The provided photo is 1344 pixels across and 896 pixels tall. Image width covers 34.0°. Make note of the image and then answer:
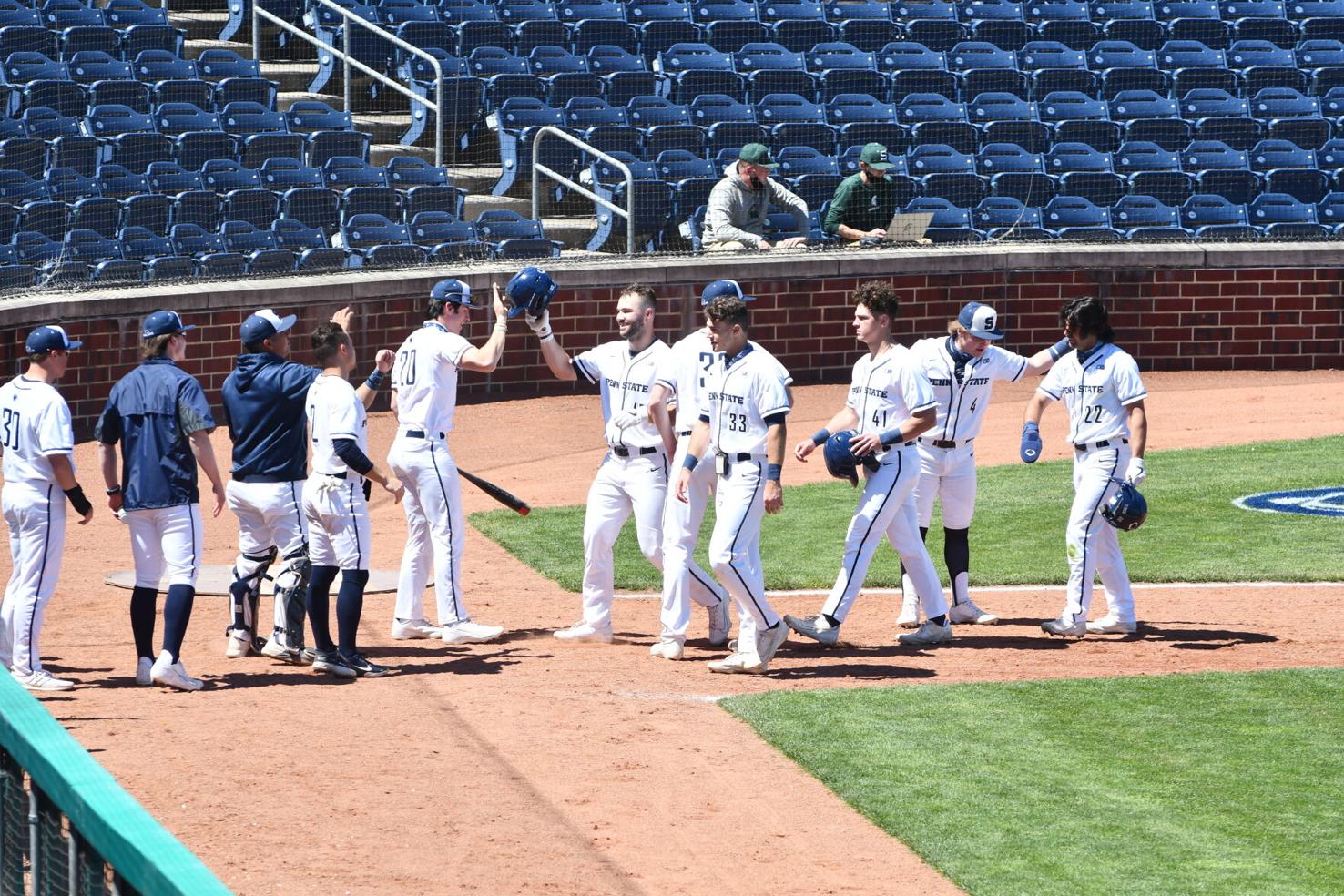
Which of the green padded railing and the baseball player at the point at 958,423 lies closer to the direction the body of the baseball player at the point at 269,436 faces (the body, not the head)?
the baseball player

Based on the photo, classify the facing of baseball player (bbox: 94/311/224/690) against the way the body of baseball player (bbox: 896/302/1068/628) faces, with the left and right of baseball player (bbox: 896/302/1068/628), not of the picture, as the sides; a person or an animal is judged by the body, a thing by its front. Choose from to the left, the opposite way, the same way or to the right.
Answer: the opposite way

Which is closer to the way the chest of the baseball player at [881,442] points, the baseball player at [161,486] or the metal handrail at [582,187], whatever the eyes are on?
the baseball player

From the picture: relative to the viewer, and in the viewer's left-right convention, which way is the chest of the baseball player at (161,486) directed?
facing away from the viewer and to the right of the viewer

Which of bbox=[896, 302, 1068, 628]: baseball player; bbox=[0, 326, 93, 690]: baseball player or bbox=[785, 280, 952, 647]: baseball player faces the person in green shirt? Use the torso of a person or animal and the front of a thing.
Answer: bbox=[0, 326, 93, 690]: baseball player

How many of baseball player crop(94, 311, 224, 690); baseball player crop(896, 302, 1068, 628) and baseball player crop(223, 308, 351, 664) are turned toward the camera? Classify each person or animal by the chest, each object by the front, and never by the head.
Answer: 1

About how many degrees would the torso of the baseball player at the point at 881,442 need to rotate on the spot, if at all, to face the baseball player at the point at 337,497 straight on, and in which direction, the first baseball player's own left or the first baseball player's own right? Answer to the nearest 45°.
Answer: approximately 45° to the first baseball player's own right

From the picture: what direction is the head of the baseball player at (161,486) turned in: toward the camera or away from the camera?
away from the camera

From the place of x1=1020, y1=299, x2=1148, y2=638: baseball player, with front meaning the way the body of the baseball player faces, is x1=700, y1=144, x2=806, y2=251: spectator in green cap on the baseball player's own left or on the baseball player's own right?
on the baseball player's own right

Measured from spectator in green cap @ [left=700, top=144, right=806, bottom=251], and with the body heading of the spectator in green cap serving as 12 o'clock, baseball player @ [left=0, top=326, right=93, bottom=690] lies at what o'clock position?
The baseball player is roughly at 2 o'clock from the spectator in green cap.

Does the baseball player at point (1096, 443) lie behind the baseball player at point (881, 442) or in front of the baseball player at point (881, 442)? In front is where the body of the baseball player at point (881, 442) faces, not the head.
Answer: behind

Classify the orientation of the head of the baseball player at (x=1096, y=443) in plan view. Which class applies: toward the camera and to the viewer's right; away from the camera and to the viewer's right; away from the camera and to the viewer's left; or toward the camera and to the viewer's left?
toward the camera and to the viewer's left
